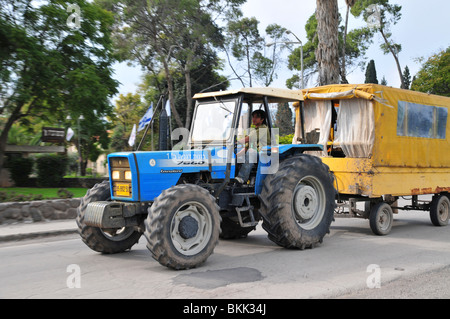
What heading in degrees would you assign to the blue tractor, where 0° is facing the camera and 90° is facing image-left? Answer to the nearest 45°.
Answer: approximately 45°

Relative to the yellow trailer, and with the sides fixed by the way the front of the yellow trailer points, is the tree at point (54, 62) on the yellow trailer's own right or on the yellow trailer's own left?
on the yellow trailer's own right

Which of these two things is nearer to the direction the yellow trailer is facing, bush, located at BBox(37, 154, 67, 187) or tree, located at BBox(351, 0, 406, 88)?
the bush

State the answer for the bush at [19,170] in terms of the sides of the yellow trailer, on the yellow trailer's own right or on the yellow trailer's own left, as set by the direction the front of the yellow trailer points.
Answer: on the yellow trailer's own right

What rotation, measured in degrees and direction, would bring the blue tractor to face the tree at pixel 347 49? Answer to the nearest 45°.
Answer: approximately 135° to its right

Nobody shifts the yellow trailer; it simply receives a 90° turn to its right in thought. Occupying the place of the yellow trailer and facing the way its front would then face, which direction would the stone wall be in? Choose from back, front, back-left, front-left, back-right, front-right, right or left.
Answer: front-left

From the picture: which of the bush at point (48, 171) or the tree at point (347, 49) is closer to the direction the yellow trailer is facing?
the bush

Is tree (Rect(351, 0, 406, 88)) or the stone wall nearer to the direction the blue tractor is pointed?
the stone wall

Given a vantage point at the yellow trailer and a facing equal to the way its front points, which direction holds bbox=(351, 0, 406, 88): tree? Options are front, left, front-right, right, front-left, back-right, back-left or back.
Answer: back-right

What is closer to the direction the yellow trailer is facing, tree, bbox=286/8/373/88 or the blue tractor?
the blue tractor

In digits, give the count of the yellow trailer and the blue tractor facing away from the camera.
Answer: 0

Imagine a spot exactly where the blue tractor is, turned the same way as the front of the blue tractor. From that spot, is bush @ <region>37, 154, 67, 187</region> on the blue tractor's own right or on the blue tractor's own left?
on the blue tractor's own right
